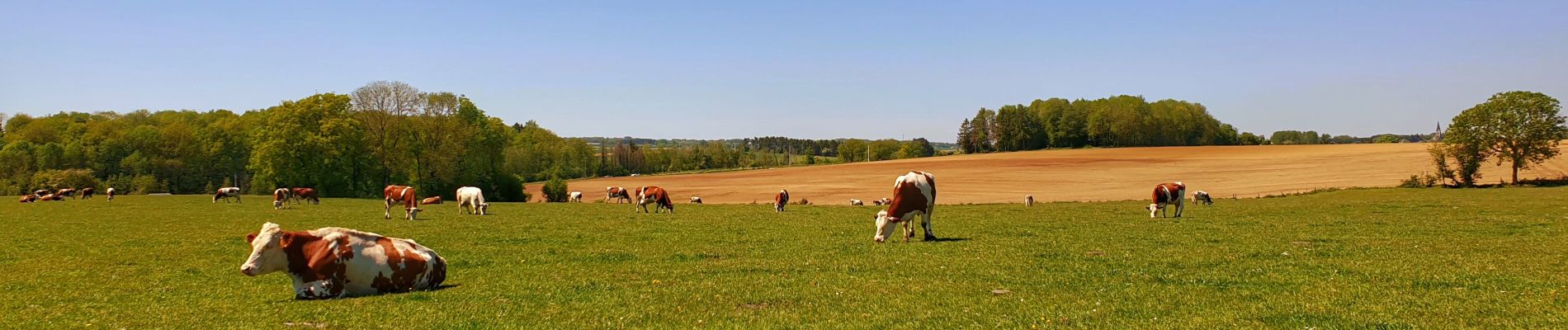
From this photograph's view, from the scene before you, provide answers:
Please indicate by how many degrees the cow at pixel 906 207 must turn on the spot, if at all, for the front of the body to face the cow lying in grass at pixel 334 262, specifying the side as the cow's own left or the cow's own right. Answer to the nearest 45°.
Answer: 0° — it already faces it

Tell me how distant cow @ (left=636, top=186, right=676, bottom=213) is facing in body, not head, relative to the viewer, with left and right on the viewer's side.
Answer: facing to the right of the viewer

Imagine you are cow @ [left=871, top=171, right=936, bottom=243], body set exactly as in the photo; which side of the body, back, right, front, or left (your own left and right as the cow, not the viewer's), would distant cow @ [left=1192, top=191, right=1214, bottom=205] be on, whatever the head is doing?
back

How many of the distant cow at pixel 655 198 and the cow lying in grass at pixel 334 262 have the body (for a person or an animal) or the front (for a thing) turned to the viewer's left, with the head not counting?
1

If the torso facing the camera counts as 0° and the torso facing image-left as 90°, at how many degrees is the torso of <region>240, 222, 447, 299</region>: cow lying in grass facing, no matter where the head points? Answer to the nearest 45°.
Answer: approximately 90°

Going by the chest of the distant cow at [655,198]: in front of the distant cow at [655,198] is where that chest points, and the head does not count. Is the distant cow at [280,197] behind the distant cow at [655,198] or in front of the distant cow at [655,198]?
behind

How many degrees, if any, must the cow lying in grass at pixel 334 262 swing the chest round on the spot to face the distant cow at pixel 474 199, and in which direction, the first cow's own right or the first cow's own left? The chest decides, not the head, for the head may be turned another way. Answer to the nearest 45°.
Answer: approximately 90° to the first cow's own right

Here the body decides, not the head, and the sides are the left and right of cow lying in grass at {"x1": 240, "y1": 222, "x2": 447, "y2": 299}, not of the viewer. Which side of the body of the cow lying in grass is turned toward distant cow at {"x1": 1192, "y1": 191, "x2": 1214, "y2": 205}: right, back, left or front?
back
